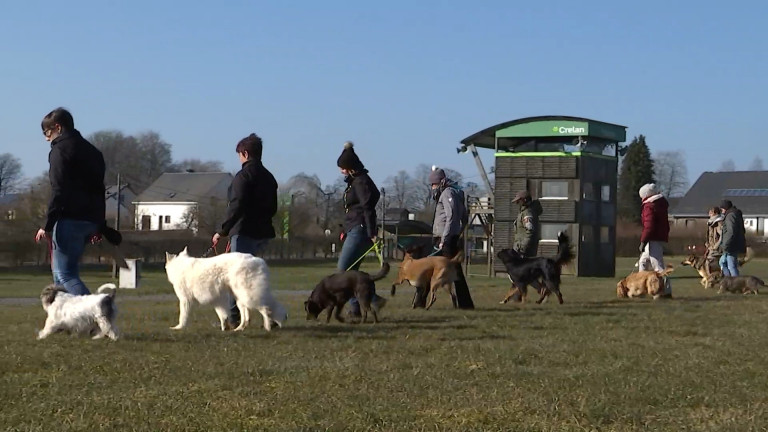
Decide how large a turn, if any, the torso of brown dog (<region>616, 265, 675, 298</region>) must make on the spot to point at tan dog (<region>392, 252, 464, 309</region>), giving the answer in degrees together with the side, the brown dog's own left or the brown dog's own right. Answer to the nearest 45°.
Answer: approximately 45° to the brown dog's own left

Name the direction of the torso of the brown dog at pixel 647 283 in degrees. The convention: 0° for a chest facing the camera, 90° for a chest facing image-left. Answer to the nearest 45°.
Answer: approximately 90°

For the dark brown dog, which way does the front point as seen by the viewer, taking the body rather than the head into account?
to the viewer's left

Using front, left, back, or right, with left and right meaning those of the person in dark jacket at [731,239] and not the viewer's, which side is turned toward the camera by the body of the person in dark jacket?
left

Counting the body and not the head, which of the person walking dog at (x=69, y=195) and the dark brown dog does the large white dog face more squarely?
the person walking dog

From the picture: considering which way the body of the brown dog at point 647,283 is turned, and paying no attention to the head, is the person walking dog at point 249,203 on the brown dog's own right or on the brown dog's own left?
on the brown dog's own left

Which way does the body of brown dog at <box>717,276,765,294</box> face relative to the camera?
to the viewer's left

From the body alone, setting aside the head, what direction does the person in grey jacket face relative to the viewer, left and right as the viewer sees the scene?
facing to the left of the viewer

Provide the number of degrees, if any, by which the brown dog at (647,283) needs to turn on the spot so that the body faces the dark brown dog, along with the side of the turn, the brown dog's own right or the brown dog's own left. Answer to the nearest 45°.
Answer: approximately 45° to the brown dog's own left

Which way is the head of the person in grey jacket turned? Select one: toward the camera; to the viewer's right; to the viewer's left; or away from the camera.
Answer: to the viewer's left

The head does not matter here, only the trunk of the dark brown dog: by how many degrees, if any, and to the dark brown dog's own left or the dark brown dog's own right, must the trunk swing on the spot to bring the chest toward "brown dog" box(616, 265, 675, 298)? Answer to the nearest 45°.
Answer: approximately 135° to the dark brown dog's own right

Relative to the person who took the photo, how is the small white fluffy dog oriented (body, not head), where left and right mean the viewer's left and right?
facing to the left of the viewer
